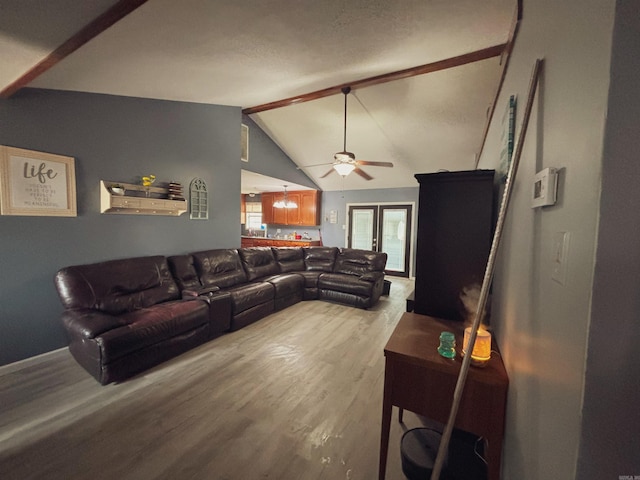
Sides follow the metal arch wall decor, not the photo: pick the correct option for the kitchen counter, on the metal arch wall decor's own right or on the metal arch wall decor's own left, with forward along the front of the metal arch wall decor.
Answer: on the metal arch wall decor's own left

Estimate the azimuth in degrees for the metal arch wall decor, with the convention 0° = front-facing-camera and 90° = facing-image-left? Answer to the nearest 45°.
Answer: approximately 315°

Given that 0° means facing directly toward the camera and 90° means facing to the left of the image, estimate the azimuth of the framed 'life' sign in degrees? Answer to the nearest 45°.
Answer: approximately 315°

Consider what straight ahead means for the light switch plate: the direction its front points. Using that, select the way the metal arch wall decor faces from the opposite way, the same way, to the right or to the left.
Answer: the opposite way

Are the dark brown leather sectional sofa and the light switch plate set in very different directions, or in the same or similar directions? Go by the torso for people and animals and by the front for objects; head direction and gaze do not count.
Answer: very different directions

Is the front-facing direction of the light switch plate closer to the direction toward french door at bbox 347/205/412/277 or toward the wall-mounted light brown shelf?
the wall-mounted light brown shelf

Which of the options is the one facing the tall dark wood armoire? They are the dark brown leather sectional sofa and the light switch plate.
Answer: the dark brown leather sectional sofa

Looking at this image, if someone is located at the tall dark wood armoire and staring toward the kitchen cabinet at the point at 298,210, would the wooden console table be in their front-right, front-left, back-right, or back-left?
back-left

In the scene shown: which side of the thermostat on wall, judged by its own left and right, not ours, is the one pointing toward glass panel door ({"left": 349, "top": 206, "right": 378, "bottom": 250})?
right
